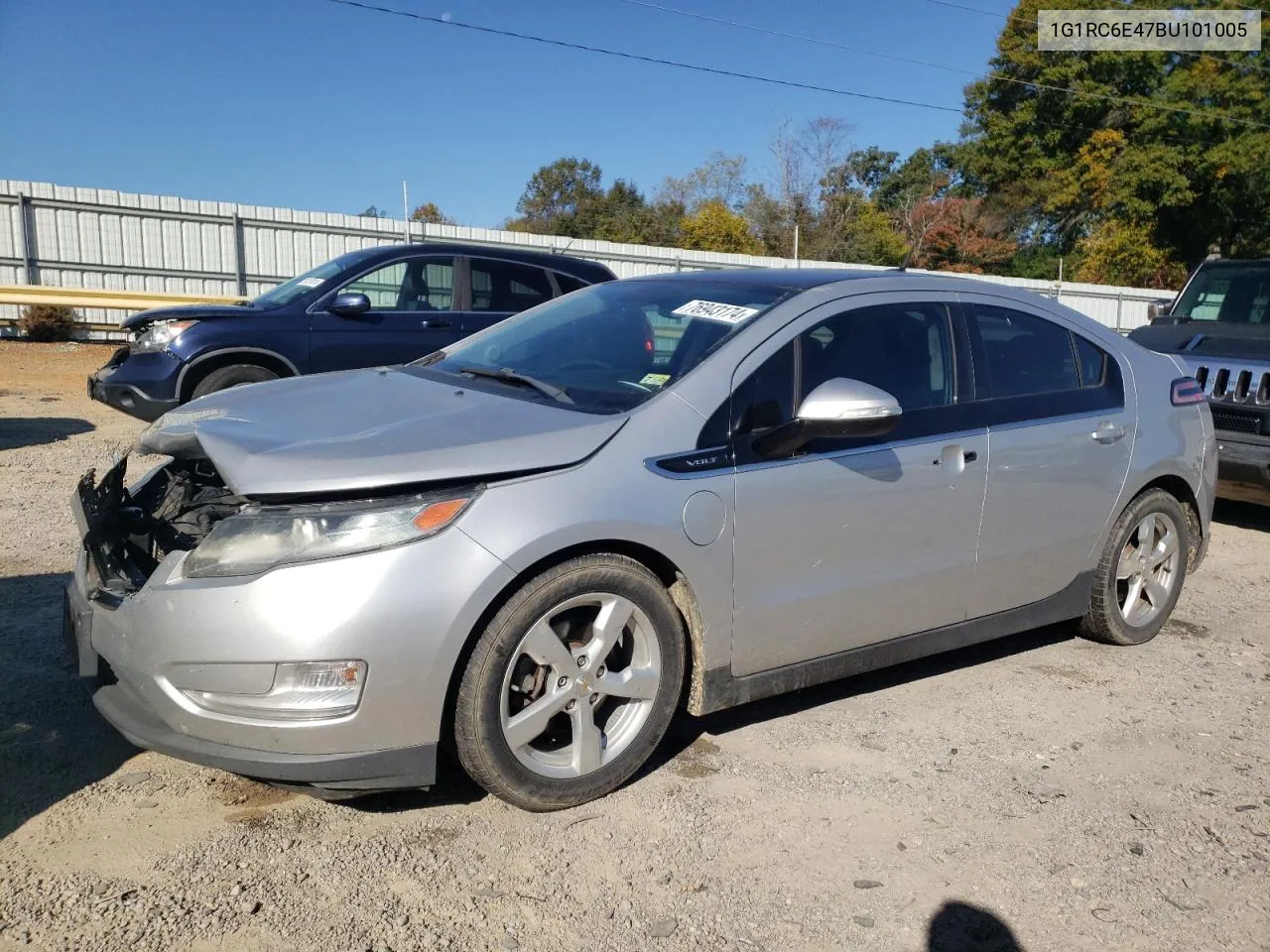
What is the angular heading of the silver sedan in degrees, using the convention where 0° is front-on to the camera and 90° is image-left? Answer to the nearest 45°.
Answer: approximately 45°

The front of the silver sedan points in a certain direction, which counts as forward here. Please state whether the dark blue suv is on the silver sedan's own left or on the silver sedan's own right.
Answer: on the silver sedan's own right

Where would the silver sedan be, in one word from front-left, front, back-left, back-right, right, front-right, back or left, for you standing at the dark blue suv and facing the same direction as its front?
left

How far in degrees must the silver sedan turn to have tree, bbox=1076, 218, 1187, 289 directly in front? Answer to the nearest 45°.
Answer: approximately 180°

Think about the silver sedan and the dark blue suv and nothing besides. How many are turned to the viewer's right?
0

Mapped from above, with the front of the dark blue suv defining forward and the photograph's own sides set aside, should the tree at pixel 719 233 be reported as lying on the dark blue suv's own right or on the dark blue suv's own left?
on the dark blue suv's own right

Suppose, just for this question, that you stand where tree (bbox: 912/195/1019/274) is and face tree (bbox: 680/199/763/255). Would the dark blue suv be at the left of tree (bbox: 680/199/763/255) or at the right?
left

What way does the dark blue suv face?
to the viewer's left

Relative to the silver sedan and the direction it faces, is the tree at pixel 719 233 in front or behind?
behind

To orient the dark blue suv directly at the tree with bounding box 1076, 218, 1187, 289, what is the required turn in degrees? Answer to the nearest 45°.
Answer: approximately 135° to its right
